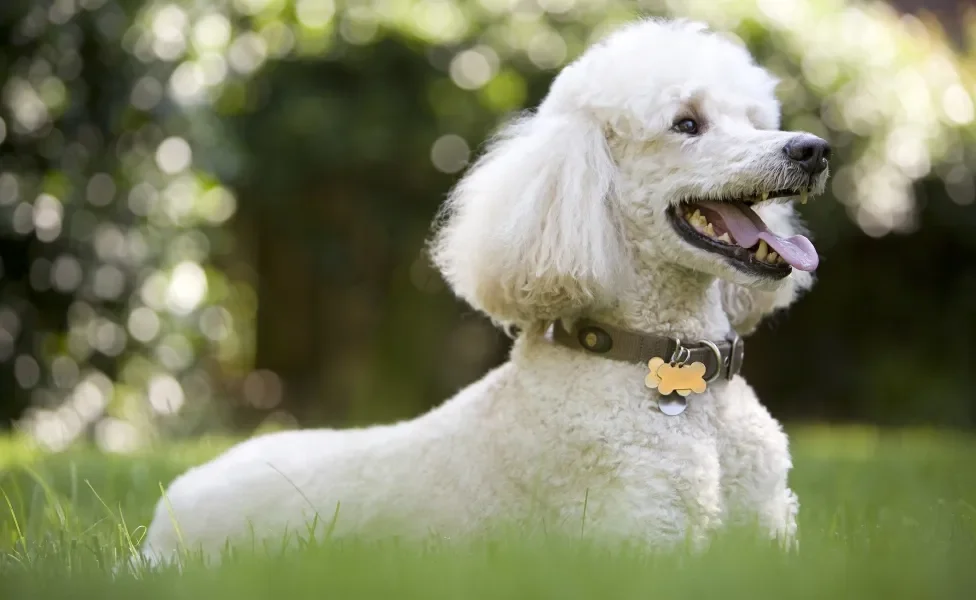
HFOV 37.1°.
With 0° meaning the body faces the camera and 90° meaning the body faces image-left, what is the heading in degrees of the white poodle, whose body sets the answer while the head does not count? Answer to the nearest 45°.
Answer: approximately 315°
